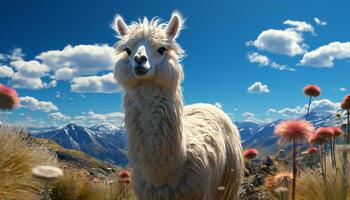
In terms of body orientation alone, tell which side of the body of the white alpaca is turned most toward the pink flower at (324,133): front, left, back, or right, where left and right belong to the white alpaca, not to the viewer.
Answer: left

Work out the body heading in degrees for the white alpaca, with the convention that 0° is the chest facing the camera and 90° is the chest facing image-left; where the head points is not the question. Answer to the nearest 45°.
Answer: approximately 45°

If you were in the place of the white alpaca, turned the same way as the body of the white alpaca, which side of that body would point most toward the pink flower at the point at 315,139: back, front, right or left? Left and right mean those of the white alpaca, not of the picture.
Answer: left

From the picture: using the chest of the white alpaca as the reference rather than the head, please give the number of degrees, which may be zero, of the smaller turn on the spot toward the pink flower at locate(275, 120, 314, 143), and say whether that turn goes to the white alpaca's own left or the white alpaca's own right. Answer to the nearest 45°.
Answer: approximately 90° to the white alpaca's own left

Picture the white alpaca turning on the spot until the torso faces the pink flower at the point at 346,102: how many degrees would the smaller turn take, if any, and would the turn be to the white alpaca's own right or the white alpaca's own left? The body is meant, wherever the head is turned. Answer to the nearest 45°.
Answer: approximately 135° to the white alpaca's own left
